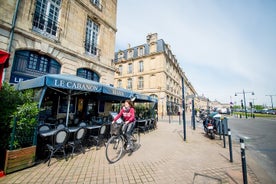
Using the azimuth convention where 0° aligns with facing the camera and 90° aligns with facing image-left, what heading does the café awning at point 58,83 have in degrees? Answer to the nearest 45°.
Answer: approximately 315°

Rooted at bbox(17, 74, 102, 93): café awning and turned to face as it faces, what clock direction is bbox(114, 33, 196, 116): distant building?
The distant building is roughly at 9 o'clock from the café awning.
